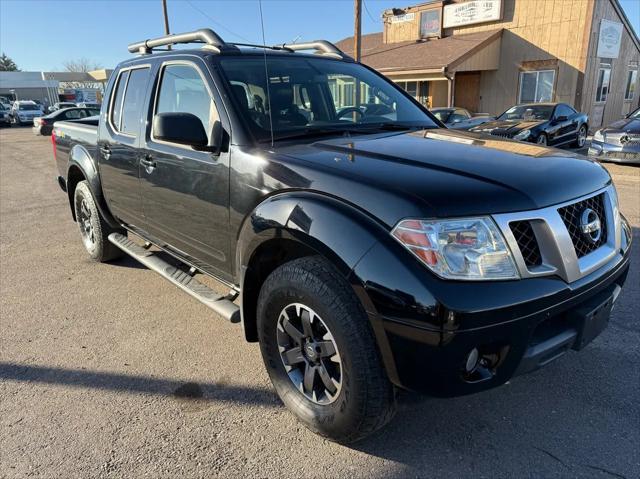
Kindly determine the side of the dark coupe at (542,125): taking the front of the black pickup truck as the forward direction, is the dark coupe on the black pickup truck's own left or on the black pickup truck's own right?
on the black pickup truck's own left

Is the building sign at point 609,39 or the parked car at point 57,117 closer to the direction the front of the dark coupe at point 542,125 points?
the parked car

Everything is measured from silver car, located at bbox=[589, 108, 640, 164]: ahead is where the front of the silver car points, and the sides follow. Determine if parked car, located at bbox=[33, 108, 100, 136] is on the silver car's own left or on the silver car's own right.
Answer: on the silver car's own right

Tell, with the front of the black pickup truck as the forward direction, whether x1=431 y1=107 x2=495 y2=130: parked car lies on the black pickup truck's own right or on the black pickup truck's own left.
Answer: on the black pickup truck's own left

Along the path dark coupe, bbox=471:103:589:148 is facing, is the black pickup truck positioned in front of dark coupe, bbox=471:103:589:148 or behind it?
in front

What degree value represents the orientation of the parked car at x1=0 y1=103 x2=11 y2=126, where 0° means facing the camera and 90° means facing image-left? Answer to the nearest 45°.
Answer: approximately 315°

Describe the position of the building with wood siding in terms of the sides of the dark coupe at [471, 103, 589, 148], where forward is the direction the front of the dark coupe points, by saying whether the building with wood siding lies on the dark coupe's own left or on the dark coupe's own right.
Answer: on the dark coupe's own right

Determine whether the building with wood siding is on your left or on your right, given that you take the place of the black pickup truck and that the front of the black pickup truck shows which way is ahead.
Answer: on your left

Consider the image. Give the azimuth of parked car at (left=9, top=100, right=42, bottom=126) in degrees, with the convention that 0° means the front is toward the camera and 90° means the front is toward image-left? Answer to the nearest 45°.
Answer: approximately 315°

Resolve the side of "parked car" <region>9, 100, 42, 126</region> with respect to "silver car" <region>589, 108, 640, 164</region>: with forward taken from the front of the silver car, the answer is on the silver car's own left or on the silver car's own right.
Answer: on the silver car's own right

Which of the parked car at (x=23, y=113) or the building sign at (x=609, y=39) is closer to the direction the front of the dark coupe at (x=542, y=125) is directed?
the parked car

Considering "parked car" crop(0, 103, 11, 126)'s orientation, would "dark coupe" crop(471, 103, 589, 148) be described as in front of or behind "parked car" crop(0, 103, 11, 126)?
in front

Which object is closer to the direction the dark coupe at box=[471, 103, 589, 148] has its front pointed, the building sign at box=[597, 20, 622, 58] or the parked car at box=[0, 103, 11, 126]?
the parked car
